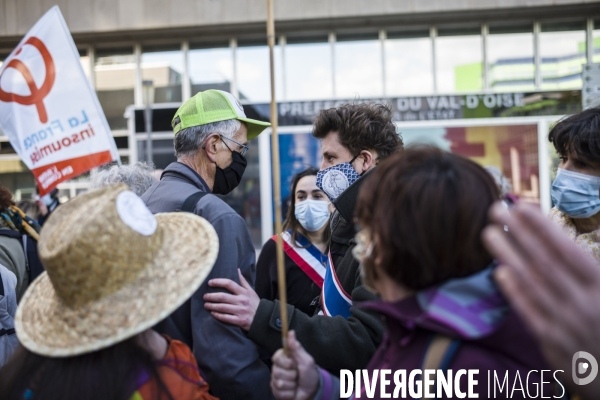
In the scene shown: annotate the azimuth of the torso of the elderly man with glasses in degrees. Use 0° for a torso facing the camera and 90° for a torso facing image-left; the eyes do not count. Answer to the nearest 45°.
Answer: approximately 270°

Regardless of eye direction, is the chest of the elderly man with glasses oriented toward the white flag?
no
